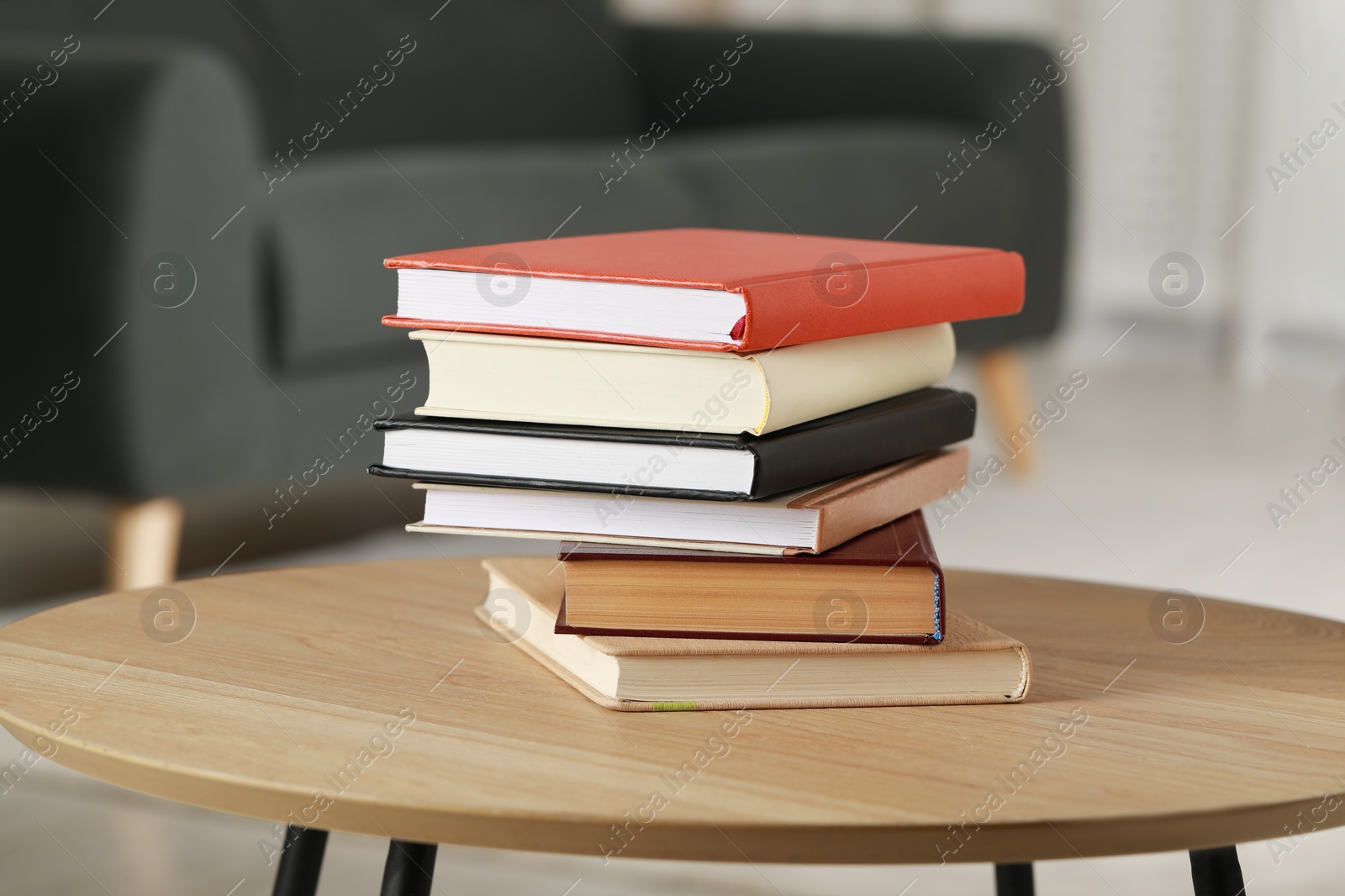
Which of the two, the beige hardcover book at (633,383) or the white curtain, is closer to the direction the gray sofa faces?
the beige hardcover book

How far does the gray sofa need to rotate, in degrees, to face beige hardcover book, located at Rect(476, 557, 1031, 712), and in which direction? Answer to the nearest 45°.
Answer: approximately 45° to its right

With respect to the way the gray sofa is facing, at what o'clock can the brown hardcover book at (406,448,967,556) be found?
The brown hardcover book is roughly at 1 o'clock from the gray sofa.

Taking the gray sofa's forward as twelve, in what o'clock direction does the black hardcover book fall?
The black hardcover book is roughly at 1 o'clock from the gray sofa.

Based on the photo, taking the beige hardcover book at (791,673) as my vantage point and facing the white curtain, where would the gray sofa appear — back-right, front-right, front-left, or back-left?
front-left

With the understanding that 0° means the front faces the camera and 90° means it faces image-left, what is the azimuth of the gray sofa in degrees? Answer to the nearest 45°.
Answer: approximately 315°

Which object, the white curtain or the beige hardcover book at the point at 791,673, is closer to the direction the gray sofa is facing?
the beige hardcover book

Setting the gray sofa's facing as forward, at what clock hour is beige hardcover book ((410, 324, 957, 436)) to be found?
The beige hardcover book is roughly at 1 o'clock from the gray sofa.

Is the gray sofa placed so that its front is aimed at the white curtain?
no
